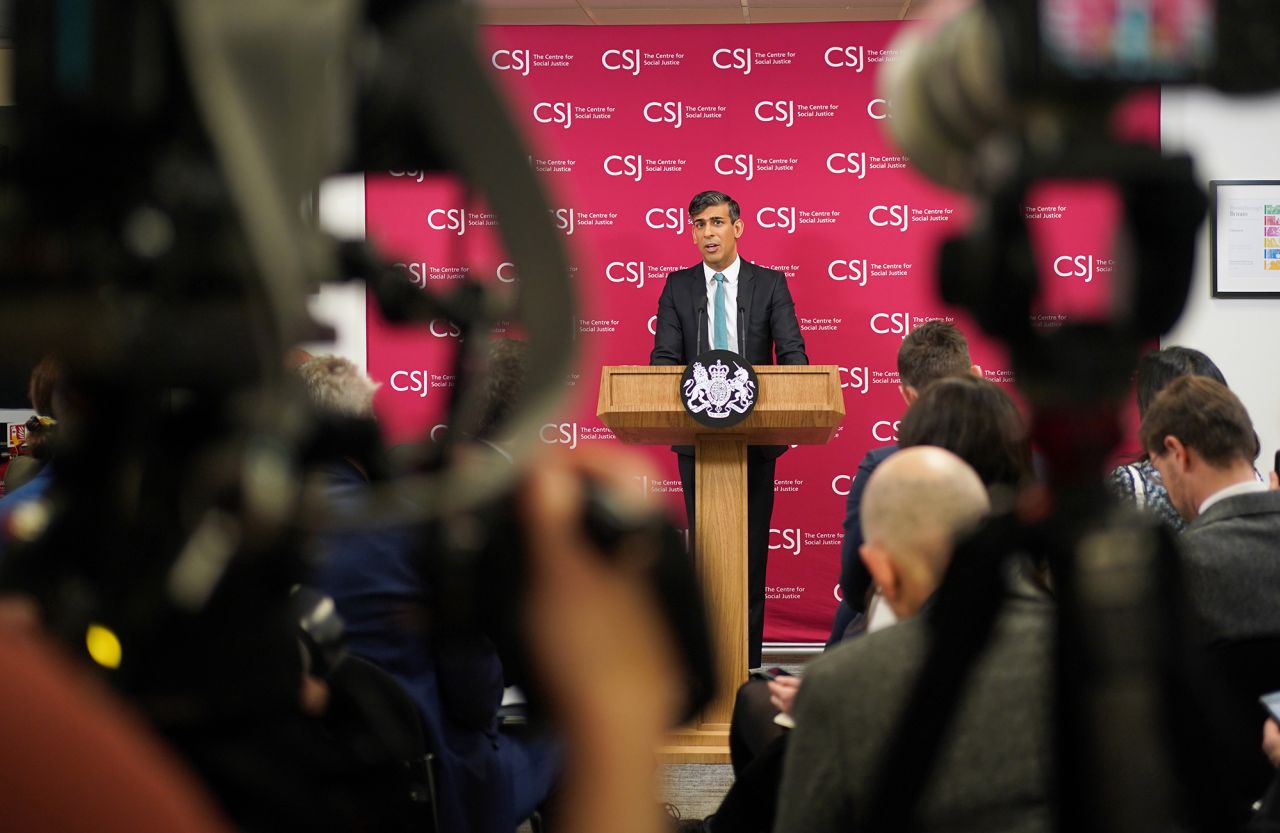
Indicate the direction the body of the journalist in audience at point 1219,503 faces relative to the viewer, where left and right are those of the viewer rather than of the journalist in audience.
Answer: facing away from the viewer and to the left of the viewer

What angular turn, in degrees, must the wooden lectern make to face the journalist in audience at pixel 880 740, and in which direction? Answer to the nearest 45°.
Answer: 0° — it already faces them

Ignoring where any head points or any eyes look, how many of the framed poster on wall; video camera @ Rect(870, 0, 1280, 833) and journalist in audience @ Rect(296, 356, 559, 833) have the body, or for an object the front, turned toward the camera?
1

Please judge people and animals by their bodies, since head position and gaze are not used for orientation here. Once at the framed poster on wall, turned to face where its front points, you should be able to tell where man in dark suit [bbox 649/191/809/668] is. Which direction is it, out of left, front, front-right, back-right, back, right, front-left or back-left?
front-right

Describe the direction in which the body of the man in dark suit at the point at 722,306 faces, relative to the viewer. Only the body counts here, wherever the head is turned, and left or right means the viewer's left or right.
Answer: facing the viewer

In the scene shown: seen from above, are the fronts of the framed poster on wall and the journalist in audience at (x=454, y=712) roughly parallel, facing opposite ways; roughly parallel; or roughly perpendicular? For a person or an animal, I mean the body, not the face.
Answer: roughly parallel, facing opposite ways

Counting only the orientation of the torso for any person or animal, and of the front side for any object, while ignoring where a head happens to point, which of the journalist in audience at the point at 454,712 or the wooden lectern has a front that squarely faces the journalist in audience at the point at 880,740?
the wooden lectern

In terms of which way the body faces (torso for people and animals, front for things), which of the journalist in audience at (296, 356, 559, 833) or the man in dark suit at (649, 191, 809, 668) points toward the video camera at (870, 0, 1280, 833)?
the man in dark suit

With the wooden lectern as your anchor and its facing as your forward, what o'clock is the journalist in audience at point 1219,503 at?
The journalist in audience is roughly at 11 o'clock from the wooden lectern.

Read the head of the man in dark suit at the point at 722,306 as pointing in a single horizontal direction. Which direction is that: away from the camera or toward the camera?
toward the camera

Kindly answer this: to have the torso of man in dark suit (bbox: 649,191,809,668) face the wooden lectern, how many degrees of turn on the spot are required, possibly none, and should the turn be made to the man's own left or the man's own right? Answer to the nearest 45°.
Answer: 0° — they already face it

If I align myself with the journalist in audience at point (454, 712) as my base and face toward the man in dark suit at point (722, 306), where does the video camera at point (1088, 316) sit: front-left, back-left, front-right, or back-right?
back-right

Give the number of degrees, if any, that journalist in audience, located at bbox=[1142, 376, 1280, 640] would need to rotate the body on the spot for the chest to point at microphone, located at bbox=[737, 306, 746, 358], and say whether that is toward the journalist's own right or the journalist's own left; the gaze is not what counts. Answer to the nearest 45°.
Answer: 0° — they already face it

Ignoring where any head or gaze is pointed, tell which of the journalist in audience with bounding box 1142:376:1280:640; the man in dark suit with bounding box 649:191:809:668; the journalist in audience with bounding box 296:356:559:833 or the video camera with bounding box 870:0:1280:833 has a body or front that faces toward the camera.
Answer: the man in dark suit

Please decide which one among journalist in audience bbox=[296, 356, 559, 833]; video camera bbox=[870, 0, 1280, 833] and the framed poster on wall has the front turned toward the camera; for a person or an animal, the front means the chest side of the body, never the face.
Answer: the framed poster on wall

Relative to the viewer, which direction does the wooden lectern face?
toward the camera
